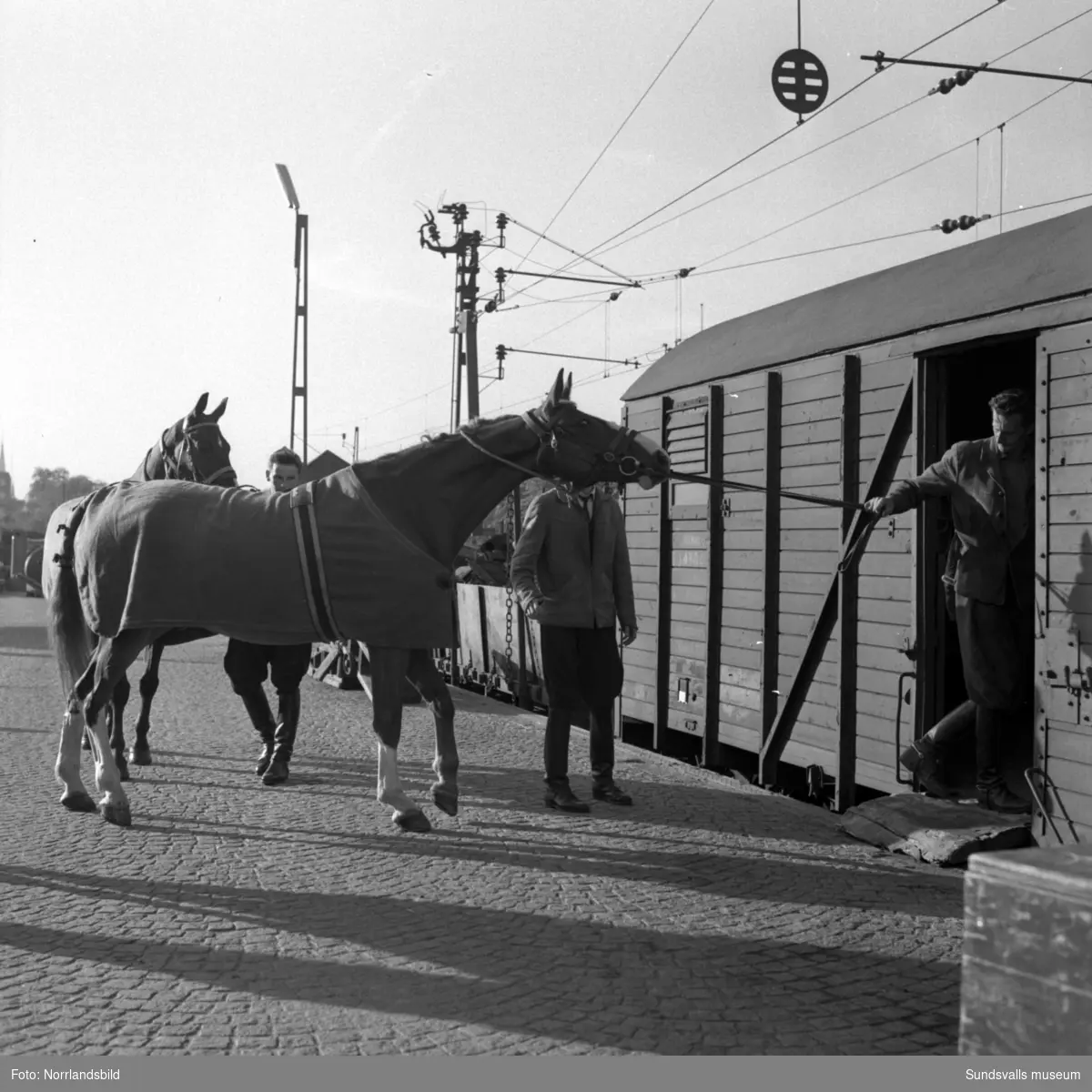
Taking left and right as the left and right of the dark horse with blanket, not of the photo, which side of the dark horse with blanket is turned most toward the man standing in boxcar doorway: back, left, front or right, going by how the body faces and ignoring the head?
front

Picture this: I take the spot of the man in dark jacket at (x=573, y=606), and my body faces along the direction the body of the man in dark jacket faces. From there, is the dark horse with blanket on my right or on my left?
on my right

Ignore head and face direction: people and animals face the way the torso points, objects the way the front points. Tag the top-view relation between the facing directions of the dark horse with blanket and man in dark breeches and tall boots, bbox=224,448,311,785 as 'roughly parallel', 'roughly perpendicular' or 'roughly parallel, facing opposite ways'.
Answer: roughly perpendicular

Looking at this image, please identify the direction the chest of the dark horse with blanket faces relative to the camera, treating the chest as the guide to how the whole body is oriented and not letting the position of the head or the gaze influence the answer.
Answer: to the viewer's right

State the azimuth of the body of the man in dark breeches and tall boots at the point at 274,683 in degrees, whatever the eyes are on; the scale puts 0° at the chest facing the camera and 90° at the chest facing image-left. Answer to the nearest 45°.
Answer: approximately 0°

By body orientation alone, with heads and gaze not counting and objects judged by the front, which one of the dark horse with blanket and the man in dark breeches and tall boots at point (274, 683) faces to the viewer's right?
the dark horse with blanket

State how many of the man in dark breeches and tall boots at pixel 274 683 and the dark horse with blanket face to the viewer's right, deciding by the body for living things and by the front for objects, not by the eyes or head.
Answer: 1

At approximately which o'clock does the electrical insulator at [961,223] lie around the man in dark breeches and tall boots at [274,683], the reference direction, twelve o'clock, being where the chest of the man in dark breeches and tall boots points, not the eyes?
The electrical insulator is roughly at 8 o'clock from the man in dark breeches and tall boots.
